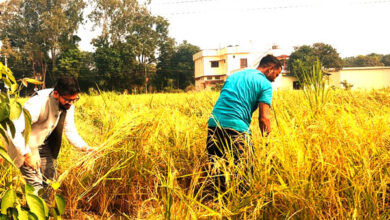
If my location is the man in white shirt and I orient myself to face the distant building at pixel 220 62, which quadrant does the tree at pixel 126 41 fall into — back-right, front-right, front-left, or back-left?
front-left

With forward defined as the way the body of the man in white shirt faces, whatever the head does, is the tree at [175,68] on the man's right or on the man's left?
on the man's left

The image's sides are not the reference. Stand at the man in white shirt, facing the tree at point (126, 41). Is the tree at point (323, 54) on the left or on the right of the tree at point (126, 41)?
right

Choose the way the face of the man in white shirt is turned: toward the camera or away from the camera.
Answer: toward the camera

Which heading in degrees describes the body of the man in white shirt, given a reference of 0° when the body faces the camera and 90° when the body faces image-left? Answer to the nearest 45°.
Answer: approximately 315°

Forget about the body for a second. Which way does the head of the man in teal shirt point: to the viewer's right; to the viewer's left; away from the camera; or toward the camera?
to the viewer's right

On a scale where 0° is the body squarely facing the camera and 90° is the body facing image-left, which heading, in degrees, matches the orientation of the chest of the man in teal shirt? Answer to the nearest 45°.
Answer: approximately 225°

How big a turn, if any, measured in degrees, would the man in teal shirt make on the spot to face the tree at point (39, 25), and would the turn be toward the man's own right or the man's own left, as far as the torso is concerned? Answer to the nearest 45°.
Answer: approximately 90° to the man's own left

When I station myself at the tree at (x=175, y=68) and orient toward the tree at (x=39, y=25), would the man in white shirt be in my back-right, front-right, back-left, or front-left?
front-left

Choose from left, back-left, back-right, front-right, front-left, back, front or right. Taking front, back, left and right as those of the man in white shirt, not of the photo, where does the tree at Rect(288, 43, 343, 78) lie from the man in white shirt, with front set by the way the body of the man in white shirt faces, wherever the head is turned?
left

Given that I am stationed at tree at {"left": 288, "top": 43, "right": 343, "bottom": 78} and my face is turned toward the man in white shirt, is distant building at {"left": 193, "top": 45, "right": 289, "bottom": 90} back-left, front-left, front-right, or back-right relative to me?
front-right

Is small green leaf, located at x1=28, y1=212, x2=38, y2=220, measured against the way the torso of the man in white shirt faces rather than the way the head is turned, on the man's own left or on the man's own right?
on the man's own right
